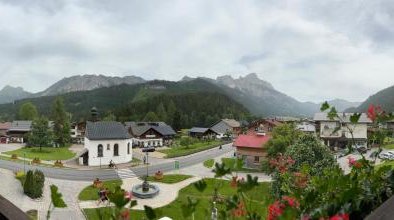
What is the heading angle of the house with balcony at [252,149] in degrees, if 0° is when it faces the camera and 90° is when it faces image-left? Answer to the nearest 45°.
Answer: approximately 0°

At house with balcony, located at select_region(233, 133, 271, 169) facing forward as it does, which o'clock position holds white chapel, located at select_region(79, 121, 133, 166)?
The white chapel is roughly at 3 o'clock from the house with balcony.

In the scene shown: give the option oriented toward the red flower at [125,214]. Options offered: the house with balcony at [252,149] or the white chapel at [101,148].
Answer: the house with balcony

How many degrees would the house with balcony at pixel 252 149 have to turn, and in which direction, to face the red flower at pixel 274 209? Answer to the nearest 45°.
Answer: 0° — it already faces it

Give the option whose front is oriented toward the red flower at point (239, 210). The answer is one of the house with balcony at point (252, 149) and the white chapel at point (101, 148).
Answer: the house with balcony
